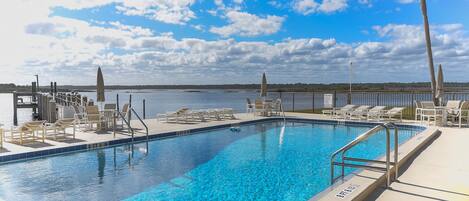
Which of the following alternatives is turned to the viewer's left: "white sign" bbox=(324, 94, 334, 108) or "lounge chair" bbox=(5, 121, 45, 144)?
the lounge chair

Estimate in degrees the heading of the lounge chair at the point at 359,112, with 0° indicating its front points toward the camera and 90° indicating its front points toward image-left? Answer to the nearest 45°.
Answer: approximately 45°

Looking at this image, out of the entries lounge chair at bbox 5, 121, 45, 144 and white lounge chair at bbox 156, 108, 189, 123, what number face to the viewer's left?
2

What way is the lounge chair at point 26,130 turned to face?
to the viewer's left

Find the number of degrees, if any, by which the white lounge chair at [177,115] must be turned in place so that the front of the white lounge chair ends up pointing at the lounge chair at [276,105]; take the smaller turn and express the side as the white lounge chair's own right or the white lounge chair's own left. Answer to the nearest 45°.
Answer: approximately 135° to the white lounge chair's own right

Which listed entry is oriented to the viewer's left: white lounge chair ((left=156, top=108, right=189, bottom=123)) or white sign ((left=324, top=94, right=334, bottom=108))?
the white lounge chair

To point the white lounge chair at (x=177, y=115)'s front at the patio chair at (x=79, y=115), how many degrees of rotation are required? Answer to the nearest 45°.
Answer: approximately 45° to its left

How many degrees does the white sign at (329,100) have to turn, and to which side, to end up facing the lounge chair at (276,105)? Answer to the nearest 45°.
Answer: approximately 45° to its right

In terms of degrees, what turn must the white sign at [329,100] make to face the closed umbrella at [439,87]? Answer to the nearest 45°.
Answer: approximately 45° to its left

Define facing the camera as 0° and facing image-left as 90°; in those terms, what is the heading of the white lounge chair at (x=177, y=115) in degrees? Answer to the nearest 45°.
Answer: approximately 90°
